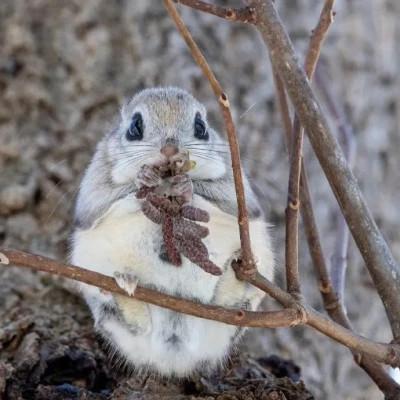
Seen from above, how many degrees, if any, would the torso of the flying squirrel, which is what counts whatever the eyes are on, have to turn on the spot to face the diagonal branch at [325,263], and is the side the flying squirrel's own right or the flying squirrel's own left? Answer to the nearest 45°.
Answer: approximately 90° to the flying squirrel's own left

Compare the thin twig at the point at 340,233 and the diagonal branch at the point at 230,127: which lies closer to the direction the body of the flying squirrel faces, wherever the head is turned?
the diagonal branch

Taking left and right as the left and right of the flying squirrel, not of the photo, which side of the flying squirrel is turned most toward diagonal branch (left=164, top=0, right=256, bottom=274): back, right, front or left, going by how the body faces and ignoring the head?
front

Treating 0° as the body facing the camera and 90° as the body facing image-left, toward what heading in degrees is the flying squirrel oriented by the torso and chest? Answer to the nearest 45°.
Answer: approximately 0°
